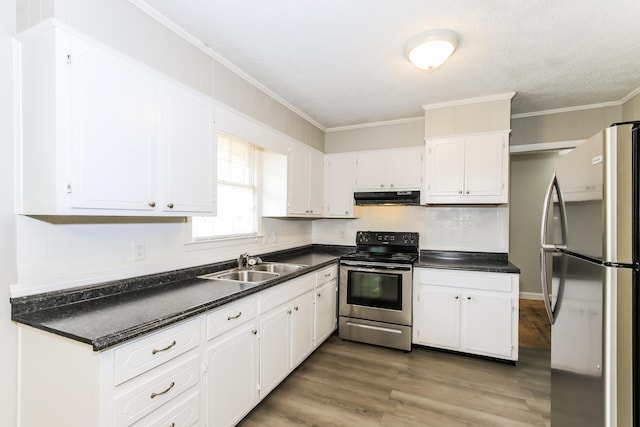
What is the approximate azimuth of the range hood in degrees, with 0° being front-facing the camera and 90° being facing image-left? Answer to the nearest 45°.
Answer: approximately 0°

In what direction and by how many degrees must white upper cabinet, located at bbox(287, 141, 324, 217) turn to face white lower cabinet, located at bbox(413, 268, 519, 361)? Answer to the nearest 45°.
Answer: approximately 45° to its left

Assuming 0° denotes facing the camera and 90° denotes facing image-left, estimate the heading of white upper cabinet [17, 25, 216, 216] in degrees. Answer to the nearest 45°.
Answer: approximately 315°

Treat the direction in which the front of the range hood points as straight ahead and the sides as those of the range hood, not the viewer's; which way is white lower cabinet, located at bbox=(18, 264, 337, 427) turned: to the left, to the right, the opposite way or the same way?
to the left

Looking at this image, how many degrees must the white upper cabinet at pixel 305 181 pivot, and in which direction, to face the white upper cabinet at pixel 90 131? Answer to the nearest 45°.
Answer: approximately 90° to its right

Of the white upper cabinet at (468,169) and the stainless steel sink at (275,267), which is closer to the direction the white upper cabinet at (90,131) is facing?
the white upper cabinet

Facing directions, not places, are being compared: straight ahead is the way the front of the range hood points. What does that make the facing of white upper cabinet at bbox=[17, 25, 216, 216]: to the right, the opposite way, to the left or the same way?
to the left

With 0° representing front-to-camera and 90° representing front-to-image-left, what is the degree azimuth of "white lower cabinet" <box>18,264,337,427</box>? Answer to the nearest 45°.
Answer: approximately 315°

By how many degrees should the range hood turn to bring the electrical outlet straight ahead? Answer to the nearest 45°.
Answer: approximately 45° to its right

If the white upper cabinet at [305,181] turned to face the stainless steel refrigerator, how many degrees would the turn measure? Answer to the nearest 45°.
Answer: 0° — it already faces it
